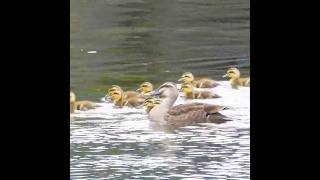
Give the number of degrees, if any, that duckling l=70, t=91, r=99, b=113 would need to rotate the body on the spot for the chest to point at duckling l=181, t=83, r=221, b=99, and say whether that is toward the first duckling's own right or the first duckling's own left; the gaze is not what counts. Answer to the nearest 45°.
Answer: approximately 180°

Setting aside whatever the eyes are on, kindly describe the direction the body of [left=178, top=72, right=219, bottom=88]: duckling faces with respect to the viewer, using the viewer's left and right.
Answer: facing to the left of the viewer

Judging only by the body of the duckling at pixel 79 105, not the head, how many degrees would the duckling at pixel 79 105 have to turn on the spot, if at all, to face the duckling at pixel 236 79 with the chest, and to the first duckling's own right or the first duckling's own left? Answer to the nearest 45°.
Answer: approximately 180°

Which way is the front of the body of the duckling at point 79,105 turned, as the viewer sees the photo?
to the viewer's left

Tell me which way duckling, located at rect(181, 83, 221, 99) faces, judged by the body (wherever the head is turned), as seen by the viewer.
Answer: to the viewer's left

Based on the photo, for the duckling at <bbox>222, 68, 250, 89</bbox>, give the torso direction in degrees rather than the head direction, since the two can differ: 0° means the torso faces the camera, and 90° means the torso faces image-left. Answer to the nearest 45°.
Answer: approximately 90°

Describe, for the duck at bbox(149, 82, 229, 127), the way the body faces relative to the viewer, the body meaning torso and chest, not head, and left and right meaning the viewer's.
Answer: facing to the left of the viewer

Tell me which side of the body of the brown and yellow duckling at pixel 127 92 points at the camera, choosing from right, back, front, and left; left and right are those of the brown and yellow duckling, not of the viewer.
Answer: left

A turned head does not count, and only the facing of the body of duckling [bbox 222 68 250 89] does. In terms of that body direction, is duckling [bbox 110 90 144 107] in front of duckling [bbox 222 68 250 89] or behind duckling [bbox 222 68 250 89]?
in front
